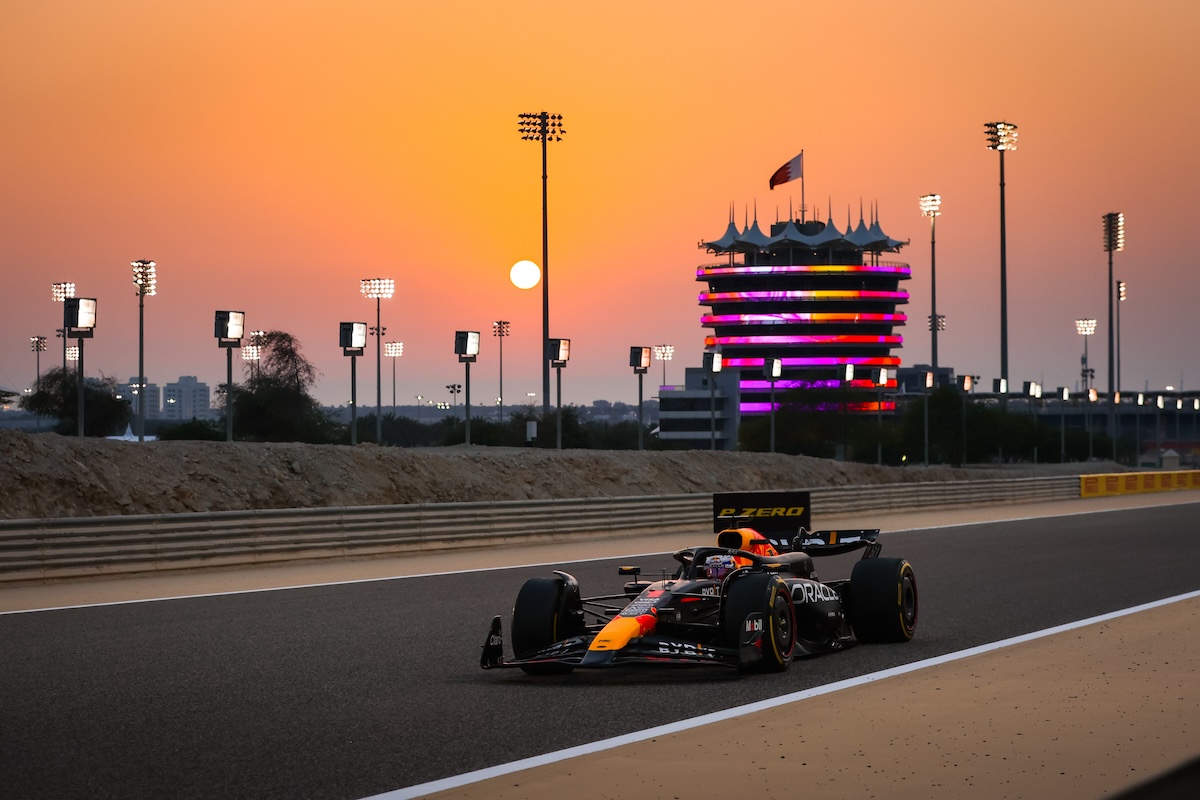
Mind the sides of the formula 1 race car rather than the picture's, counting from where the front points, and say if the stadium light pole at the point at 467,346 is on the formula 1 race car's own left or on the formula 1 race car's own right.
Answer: on the formula 1 race car's own right

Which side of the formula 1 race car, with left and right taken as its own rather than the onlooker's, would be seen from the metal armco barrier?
right

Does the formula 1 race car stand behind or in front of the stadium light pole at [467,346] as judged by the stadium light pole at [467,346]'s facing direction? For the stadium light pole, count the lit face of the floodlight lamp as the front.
in front

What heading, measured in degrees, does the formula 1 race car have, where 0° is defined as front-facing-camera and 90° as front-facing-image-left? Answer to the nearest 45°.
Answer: approximately 45°

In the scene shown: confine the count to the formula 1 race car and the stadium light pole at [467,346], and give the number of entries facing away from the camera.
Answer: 0

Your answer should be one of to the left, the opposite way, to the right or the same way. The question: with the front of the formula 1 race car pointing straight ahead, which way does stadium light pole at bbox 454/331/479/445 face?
to the left

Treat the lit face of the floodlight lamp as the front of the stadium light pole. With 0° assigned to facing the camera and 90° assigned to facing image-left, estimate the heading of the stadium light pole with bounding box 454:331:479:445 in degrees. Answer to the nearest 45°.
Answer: approximately 315°
